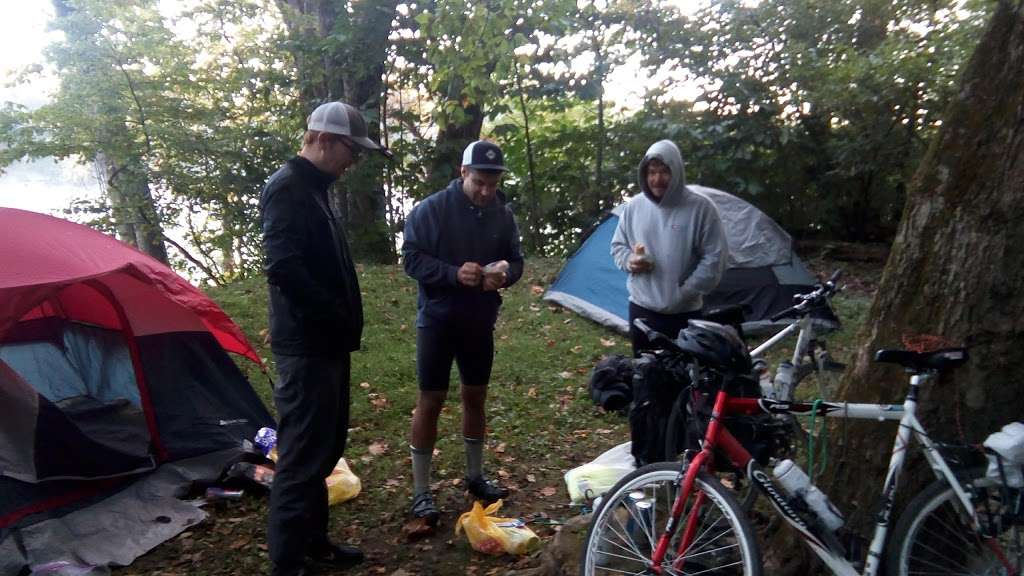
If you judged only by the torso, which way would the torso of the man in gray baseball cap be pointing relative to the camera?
to the viewer's right

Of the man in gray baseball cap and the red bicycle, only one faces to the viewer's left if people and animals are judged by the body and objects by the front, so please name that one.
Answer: the red bicycle

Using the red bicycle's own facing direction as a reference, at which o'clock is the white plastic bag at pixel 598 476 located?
The white plastic bag is roughly at 2 o'clock from the red bicycle.

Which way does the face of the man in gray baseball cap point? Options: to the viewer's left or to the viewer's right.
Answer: to the viewer's right

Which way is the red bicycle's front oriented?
to the viewer's left

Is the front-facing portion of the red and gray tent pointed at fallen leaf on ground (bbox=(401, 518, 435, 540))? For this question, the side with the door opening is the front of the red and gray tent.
yes
